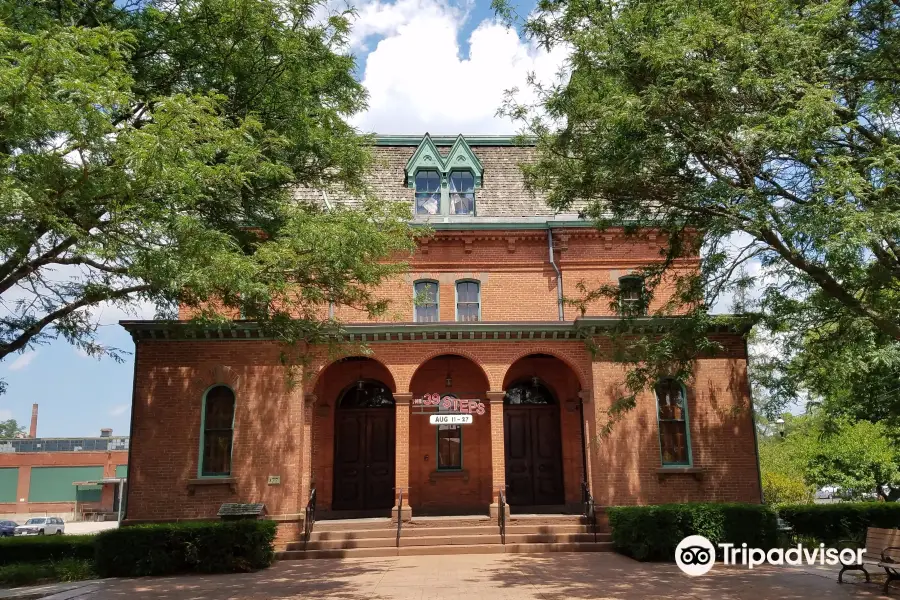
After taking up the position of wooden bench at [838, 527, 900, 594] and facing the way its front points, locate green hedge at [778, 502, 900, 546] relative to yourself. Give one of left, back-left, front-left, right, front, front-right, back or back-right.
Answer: back-right

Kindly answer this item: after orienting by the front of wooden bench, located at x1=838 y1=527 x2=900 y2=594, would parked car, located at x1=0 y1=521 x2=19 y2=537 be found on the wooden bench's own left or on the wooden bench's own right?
on the wooden bench's own right

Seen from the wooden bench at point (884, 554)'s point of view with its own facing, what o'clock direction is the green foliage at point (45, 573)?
The green foliage is roughly at 1 o'clock from the wooden bench.

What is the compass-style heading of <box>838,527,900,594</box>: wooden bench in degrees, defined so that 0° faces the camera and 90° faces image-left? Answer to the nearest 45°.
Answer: approximately 45°

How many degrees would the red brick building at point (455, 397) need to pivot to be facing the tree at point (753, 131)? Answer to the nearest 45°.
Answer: approximately 45° to its left

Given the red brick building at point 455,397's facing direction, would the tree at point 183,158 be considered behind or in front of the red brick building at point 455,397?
in front

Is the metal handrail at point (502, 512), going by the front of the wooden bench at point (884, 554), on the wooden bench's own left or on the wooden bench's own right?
on the wooden bench's own right

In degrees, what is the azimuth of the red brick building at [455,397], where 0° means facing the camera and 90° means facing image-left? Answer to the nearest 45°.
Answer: approximately 0°

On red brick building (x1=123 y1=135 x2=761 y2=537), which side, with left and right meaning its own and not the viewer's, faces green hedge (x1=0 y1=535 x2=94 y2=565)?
right

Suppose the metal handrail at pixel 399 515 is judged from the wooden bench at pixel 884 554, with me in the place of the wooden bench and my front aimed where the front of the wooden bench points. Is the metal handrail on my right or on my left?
on my right

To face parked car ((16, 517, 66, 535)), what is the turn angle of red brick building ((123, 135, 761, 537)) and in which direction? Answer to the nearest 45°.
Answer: approximately 135° to its right

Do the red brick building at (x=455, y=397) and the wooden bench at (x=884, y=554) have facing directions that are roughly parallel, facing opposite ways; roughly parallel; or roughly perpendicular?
roughly perpendicular

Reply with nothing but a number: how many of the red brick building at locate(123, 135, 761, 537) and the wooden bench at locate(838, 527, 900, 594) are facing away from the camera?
0

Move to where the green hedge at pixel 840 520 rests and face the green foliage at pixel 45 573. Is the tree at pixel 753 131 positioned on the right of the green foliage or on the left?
left

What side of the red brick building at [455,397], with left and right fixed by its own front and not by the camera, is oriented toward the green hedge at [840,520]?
left
